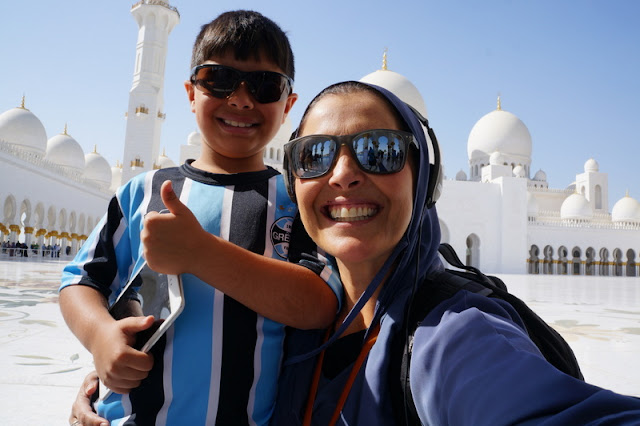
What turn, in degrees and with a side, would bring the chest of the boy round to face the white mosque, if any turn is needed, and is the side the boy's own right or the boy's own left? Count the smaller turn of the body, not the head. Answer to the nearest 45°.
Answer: approximately 135° to the boy's own left
